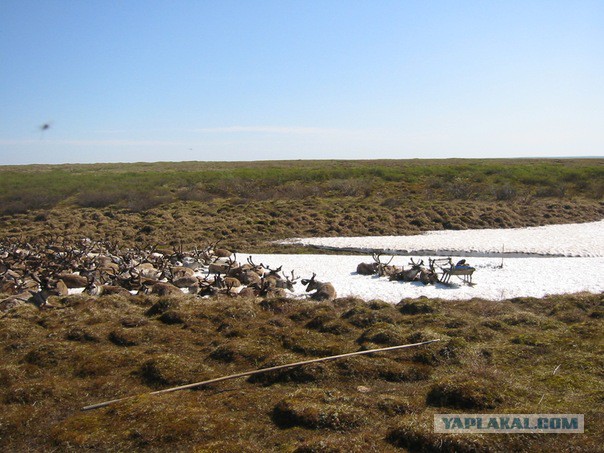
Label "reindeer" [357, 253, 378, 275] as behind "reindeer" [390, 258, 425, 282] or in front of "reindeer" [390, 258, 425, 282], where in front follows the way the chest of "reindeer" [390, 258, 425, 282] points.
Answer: behind

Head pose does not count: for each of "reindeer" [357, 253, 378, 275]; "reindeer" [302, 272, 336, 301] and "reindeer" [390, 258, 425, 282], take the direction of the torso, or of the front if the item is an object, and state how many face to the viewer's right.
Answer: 2

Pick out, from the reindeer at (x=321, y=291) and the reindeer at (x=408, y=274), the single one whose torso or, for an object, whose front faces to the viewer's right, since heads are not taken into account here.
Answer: the reindeer at (x=408, y=274)

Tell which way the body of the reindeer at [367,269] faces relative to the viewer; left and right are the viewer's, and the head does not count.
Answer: facing to the right of the viewer

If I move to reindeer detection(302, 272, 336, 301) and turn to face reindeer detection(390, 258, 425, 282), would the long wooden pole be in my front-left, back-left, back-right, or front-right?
back-right

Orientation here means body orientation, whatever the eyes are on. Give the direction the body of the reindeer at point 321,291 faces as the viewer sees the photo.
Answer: to the viewer's left

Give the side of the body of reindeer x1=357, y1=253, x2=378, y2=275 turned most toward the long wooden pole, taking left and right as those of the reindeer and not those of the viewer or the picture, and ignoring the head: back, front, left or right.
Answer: right

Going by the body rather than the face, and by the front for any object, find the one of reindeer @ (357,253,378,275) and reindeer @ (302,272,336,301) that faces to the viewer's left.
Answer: reindeer @ (302,272,336,301)

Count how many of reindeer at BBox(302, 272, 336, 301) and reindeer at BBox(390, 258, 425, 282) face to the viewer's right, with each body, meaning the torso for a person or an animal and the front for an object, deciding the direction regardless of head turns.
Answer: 1

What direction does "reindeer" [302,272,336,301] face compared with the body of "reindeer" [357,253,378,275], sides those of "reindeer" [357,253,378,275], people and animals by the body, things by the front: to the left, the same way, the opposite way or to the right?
the opposite way

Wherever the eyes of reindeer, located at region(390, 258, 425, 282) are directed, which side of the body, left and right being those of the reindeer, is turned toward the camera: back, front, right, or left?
right

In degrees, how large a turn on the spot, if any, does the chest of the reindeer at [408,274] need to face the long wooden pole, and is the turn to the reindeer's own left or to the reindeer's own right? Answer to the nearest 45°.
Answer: approximately 90° to the reindeer's own right
